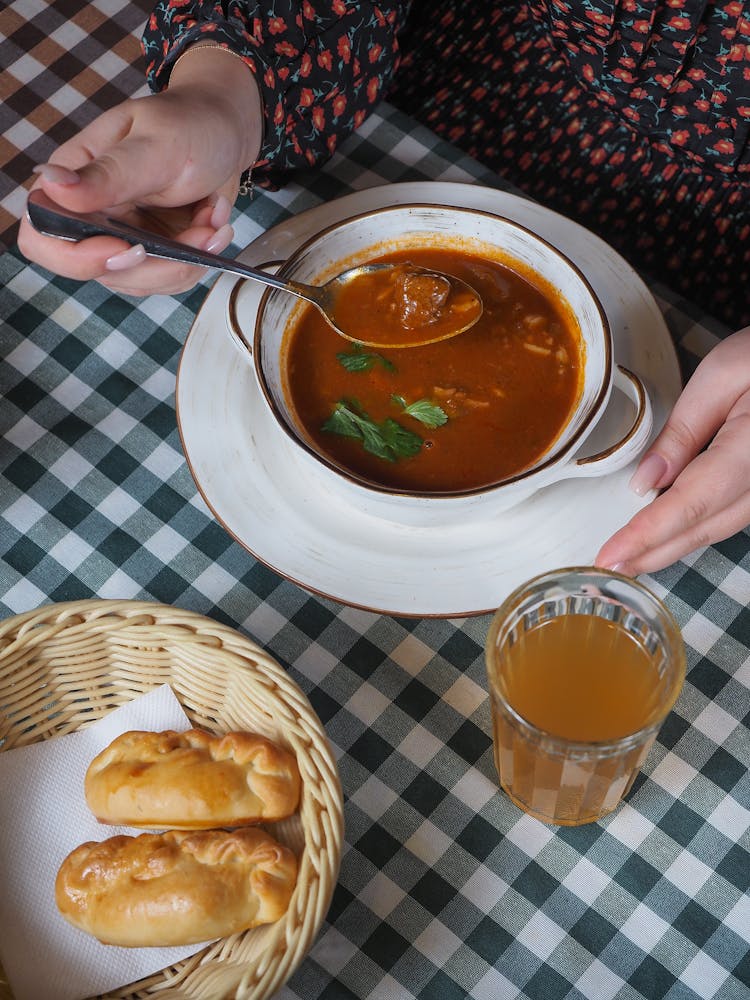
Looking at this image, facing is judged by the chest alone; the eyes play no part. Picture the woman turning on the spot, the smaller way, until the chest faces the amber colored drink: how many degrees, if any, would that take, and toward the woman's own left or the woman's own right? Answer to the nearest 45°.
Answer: approximately 45° to the woman's own left

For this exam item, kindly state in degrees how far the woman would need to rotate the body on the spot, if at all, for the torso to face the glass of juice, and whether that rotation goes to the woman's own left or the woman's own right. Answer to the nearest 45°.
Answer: approximately 45° to the woman's own left

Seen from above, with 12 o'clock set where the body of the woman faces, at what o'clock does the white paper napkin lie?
The white paper napkin is roughly at 11 o'clock from the woman.

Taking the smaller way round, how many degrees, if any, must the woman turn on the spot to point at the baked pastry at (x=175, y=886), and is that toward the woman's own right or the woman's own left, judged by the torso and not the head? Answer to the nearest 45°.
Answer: approximately 45° to the woman's own left

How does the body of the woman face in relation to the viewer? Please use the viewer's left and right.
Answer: facing the viewer and to the left of the viewer

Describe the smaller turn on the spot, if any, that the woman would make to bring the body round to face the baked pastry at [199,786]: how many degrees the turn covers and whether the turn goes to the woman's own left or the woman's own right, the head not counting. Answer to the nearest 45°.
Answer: approximately 45° to the woman's own left
